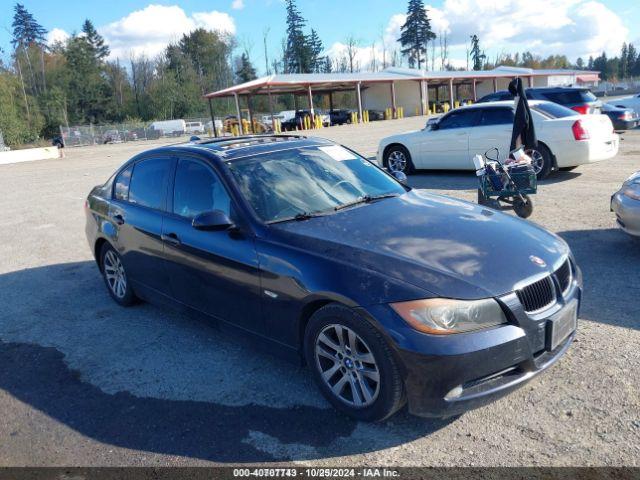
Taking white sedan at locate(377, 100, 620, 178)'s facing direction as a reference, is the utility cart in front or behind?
behind

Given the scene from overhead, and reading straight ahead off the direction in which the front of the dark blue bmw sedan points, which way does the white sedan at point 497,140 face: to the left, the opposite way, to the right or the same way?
the opposite way

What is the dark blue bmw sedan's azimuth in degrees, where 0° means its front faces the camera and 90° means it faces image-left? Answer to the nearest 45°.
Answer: approximately 315°

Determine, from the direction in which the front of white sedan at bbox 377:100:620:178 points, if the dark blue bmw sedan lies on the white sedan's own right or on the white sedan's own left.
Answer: on the white sedan's own left

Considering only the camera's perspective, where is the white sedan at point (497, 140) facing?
facing away from the viewer and to the left of the viewer

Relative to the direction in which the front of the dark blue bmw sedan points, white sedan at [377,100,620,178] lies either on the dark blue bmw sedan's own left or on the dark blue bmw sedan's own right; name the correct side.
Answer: on the dark blue bmw sedan's own left
